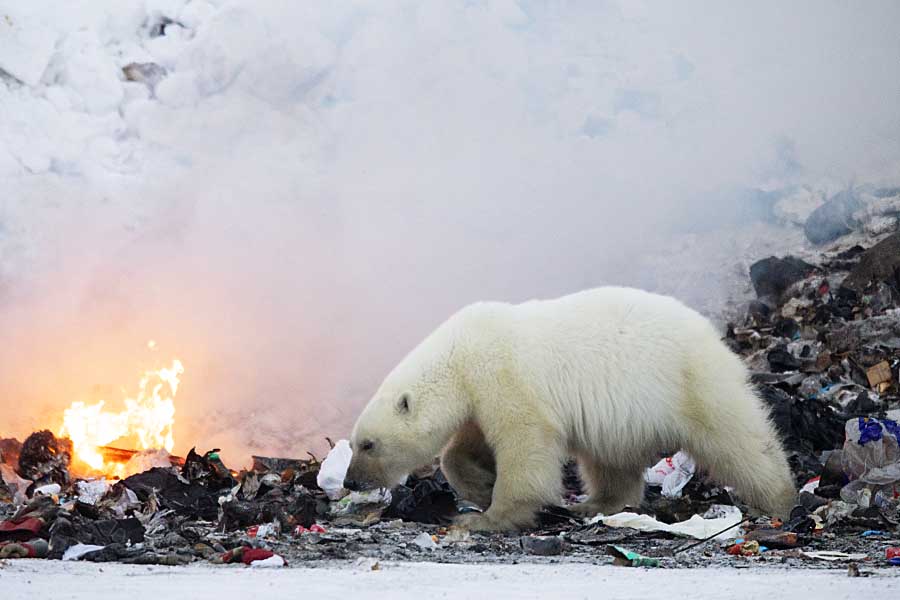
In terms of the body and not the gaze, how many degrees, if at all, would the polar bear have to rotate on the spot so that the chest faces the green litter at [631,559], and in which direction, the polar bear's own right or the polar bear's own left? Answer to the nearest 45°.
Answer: approximately 90° to the polar bear's own left

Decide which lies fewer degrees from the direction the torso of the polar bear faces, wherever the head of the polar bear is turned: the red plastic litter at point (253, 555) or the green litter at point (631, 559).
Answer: the red plastic litter

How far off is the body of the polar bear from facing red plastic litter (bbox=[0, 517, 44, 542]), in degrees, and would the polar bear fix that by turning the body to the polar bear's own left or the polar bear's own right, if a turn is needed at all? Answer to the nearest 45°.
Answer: approximately 45° to the polar bear's own left

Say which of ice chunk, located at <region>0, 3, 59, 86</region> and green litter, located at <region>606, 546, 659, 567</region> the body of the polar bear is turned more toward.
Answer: the ice chunk

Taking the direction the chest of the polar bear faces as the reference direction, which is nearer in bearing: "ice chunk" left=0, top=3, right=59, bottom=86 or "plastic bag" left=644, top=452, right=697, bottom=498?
the ice chunk

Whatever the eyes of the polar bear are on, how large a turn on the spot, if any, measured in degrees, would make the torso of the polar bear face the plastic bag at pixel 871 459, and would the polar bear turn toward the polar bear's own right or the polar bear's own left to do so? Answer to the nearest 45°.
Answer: approximately 180°

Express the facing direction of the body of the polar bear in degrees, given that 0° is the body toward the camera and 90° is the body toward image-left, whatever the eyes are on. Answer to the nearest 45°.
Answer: approximately 90°

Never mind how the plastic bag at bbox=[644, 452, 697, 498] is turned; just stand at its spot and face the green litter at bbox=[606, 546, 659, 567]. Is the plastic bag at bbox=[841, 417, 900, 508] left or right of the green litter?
left

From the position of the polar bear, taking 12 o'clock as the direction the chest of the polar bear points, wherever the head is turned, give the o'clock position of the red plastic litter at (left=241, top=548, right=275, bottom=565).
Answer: The red plastic litter is roughly at 10 o'clock from the polar bear.

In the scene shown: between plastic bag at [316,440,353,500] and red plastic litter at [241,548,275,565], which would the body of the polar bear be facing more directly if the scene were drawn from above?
the plastic bag

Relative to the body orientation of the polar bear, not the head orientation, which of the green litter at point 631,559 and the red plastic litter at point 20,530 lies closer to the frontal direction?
the red plastic litter

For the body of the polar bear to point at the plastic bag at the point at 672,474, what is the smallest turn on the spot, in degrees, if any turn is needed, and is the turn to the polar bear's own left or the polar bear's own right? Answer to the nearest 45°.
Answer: approximately 135° to the polar bear's own right
